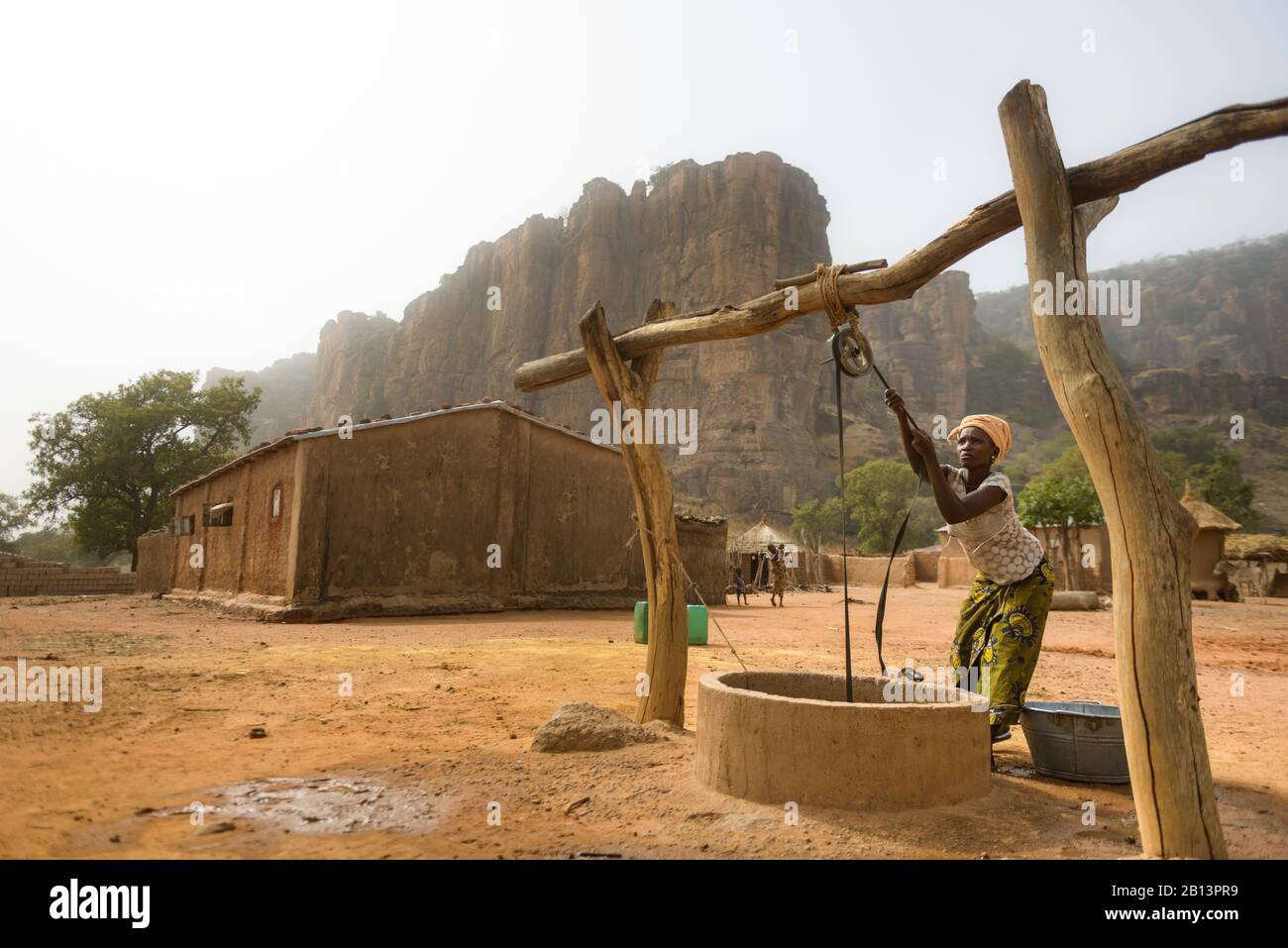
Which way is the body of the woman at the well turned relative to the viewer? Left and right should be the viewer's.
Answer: facing the viewer and to the left of the viewer

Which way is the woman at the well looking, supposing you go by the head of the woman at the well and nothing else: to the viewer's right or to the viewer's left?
to the viewer's left

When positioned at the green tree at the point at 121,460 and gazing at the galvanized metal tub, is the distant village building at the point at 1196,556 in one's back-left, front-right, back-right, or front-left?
front-left

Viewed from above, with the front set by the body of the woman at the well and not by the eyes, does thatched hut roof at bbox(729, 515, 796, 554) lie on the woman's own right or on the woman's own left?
on the woman's own right

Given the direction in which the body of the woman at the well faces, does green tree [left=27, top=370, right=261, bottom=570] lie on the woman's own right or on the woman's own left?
on the woman's own right

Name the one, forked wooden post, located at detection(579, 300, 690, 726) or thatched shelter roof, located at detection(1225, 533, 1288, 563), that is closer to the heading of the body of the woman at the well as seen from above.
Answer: the forked wooden post

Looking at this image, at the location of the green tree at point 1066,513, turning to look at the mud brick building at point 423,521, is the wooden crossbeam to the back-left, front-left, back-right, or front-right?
front-left

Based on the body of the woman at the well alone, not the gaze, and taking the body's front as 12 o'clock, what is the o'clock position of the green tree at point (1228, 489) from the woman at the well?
The green tree is roughly at 5 o'clock from the woman at the well.

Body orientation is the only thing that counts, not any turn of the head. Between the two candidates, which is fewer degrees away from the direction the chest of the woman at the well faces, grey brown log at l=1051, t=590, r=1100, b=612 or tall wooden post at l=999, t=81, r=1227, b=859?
the tall wooden post

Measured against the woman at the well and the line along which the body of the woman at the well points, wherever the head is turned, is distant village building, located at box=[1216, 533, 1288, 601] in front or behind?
behind

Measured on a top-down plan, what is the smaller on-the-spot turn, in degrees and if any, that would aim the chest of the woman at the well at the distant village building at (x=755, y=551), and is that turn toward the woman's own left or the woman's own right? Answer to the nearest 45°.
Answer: approximately 135° to the woman's own right
